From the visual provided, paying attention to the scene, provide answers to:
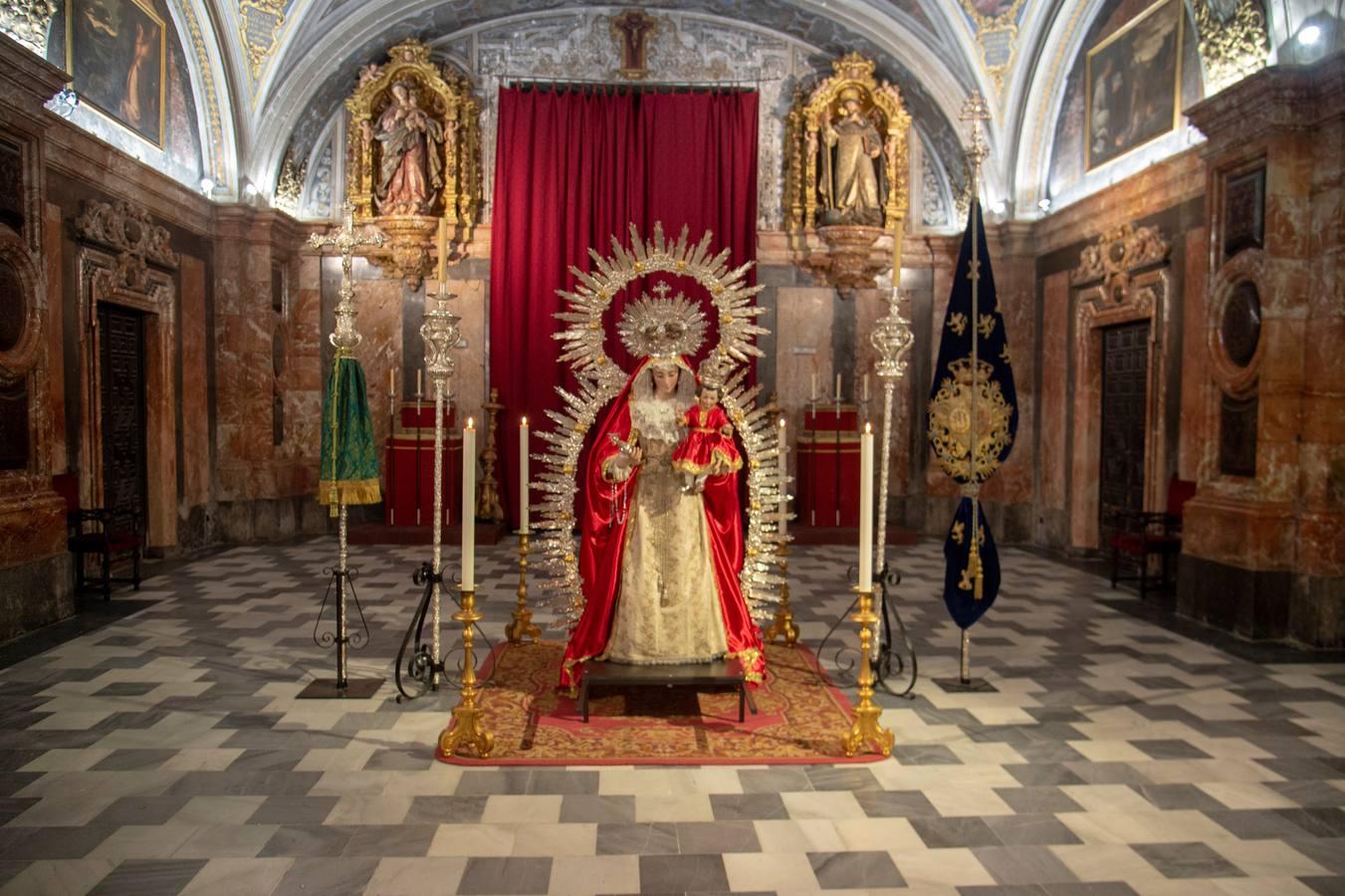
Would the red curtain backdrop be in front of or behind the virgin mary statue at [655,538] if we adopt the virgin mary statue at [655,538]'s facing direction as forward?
behind

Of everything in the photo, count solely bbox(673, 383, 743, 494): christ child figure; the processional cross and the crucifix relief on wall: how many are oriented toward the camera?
3

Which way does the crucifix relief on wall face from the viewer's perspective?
toward the camera

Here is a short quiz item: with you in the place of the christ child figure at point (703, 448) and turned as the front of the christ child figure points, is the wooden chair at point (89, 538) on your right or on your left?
on your right

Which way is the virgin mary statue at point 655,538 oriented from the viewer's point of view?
toward the camera

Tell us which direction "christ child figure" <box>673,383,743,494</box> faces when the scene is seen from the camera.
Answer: facing the viewer

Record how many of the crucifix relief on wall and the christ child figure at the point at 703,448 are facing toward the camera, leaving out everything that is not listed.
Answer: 2

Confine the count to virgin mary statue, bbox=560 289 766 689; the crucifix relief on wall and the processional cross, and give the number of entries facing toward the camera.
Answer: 3

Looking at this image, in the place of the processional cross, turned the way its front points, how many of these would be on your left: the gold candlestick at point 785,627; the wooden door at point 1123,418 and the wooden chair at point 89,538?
2

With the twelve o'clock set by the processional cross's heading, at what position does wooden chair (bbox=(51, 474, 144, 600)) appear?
The wooden chair is roughly at 5 o'clock from the processional cross.

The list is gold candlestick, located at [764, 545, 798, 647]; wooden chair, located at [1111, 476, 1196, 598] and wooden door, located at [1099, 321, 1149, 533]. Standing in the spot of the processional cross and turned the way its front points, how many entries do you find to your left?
3
